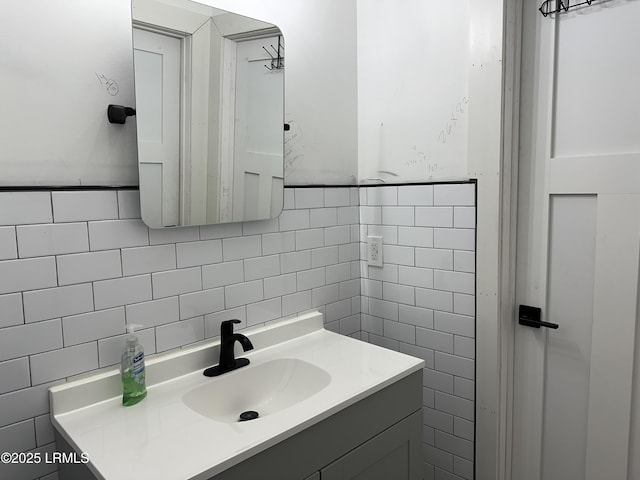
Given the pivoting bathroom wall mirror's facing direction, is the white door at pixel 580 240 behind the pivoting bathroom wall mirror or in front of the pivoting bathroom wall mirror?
in front

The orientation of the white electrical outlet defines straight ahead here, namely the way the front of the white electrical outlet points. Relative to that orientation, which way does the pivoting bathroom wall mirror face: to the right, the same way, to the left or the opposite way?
to the left

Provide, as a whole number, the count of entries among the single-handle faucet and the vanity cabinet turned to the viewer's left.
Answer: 0

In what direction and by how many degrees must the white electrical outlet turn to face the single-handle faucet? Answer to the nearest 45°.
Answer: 0° — it already faces it

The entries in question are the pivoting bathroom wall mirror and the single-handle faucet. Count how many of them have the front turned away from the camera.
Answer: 0

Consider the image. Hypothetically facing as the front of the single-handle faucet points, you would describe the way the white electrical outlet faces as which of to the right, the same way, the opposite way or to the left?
to the right

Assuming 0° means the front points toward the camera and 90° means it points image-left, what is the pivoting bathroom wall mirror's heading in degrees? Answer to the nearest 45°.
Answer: approximately 315°

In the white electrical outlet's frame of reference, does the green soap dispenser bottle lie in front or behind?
in front

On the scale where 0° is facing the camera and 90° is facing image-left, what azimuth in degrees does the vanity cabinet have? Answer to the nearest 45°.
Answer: approximately 315°

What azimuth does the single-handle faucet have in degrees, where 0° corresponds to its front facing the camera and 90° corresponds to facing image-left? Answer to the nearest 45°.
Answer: approximately 315°
